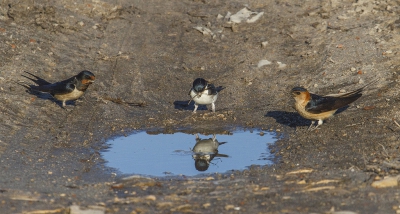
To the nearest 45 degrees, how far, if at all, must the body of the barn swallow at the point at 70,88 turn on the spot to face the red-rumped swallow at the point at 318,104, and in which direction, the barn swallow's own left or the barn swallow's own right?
approximately 45° to the barn swallow's own right

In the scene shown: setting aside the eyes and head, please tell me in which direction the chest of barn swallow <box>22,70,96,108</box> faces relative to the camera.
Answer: to the viewer's right

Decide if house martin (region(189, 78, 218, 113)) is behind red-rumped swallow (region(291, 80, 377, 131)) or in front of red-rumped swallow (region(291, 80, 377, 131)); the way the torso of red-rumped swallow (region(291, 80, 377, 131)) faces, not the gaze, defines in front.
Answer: in front

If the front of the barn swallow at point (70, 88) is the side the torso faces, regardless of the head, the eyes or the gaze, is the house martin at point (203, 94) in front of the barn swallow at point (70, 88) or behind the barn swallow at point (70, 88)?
in front

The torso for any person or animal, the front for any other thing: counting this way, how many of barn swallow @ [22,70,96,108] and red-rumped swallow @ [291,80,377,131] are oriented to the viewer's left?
1

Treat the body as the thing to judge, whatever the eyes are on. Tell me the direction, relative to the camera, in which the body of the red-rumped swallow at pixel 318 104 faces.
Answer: to the viewer's left
